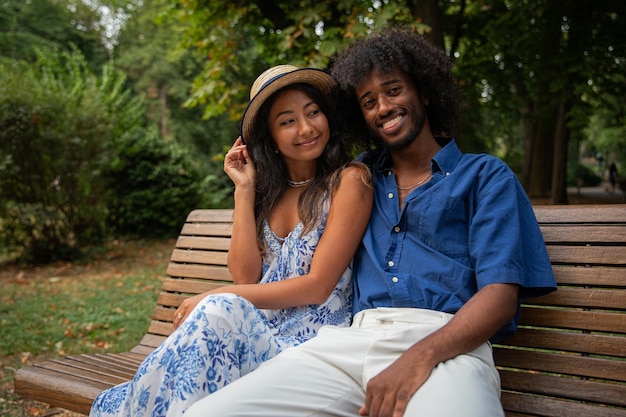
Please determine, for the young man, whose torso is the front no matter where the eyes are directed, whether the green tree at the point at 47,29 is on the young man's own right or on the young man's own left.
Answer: on the young man's own right

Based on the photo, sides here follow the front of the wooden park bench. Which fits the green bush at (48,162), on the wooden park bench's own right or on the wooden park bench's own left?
on the wooden park bench's own right

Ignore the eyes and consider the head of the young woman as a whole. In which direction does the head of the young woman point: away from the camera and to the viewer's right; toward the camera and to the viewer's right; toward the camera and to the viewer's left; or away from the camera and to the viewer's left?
toward the camera and to the viewer's right

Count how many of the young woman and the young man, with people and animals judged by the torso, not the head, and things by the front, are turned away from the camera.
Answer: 0

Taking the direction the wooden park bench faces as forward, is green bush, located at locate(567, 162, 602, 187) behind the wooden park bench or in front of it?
behind

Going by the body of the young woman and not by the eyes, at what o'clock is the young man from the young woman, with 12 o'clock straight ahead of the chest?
The young man is roughly at 9 o'clock from the young woman.

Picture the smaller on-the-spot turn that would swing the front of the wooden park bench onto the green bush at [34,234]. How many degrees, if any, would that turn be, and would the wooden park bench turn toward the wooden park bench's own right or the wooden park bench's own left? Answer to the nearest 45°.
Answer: approximately 90° to the wooden park bench's own right

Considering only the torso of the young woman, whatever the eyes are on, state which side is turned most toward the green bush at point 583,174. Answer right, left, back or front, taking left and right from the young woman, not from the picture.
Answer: back

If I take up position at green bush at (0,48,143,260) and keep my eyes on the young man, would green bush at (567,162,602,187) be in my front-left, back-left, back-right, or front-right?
back-left

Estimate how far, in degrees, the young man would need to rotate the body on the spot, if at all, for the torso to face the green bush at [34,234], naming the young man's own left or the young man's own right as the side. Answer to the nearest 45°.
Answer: approximately 90° to the young man's own right
